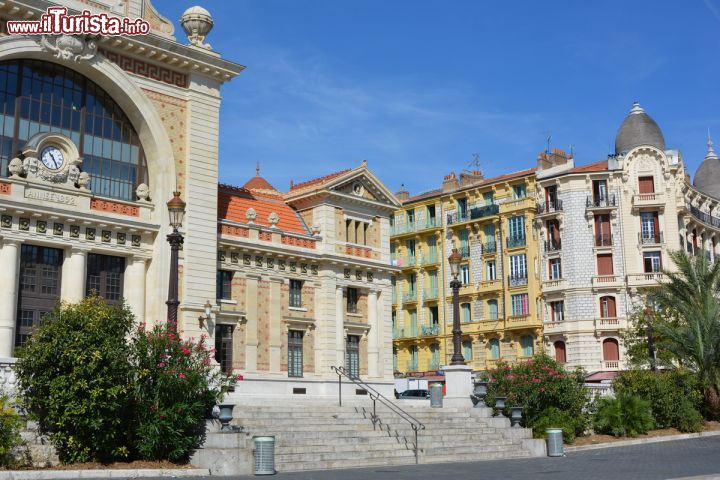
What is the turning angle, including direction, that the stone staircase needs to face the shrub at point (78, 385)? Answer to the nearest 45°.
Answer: approximately 90° to its right

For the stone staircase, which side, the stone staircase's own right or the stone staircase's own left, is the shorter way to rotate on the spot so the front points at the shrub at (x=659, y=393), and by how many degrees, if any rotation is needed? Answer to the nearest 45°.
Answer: approximately 90° to the stone staircase's own left

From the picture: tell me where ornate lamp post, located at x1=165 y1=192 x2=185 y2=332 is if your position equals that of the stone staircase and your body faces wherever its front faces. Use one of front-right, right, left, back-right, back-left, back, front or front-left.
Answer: right

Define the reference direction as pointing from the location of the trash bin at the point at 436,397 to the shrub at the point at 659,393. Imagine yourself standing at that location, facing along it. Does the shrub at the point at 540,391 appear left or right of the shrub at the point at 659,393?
right

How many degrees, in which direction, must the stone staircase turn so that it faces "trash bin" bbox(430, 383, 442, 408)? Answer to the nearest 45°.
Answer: approximately 135° to its left

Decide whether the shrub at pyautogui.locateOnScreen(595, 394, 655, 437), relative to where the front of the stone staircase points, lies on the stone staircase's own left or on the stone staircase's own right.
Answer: on the stone staircase's own left

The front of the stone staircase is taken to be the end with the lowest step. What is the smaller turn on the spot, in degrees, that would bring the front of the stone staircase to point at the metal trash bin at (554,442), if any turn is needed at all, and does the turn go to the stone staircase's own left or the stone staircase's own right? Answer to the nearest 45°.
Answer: approximately 45° to the stone staircase's own left

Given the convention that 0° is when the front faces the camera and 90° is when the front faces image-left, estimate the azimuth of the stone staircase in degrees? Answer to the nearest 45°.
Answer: approximately 315°

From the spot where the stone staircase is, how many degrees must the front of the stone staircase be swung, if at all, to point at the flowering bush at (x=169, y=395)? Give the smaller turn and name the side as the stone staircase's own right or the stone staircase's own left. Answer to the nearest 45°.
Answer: approximately 90° to the stone staircase's own right

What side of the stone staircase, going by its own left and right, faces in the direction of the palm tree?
left

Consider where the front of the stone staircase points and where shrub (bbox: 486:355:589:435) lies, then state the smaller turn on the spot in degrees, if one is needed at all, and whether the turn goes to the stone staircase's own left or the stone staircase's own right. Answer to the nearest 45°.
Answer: approximately 90° to the stone staircase's own left

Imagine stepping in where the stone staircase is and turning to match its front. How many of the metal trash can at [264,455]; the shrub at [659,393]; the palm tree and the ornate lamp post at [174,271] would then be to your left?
2

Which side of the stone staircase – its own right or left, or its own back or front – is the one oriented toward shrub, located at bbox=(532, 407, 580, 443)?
left

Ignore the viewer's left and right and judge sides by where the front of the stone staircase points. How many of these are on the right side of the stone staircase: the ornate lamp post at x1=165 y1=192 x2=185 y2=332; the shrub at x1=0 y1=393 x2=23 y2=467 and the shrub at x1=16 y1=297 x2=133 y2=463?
3

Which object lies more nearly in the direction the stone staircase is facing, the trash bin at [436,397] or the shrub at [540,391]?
the shrub

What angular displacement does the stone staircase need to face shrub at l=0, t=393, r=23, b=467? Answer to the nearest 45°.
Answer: approximately 90° to its right

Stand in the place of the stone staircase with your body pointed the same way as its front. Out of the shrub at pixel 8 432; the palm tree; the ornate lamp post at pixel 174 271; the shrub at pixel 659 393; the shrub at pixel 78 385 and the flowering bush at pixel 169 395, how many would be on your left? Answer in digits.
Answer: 2
